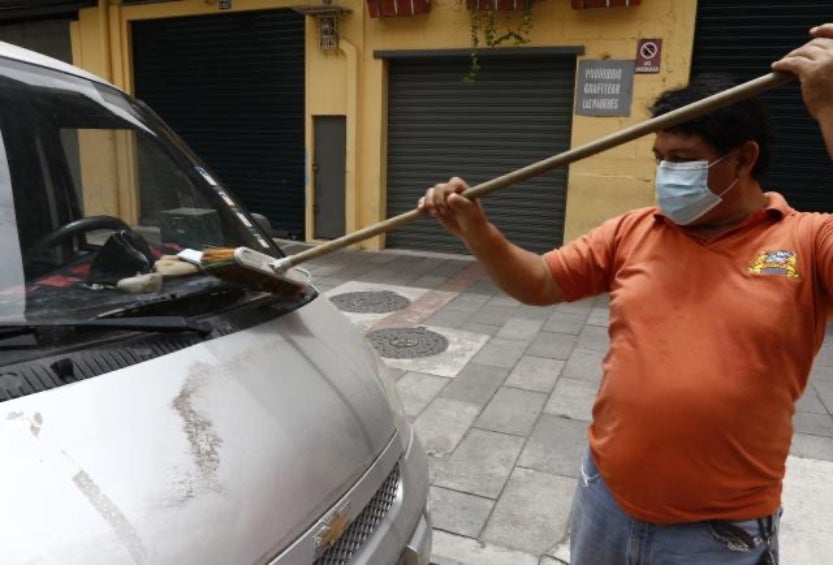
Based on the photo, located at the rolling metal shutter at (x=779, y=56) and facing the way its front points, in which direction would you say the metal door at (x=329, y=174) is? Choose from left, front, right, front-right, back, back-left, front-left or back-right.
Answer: right

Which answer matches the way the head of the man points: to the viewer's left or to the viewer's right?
to the viewer's left

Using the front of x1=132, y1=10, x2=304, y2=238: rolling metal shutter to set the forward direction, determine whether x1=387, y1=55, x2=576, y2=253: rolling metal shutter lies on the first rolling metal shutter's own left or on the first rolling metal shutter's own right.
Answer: on the first rolling metal shutter's own left

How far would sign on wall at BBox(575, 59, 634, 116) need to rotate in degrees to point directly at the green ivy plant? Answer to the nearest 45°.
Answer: approximately 90° to its right

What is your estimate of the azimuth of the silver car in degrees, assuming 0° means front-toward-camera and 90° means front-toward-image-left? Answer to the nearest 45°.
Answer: approximately 315°

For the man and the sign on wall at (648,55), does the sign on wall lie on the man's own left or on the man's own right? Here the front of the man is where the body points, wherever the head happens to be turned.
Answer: on the man's own right

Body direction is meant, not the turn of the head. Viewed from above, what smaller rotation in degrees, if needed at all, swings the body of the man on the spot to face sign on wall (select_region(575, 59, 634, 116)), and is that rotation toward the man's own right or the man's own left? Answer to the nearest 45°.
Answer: approximately 135° to the man's own right

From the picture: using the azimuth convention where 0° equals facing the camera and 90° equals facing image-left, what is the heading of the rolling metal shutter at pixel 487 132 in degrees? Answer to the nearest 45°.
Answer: approximately 0°

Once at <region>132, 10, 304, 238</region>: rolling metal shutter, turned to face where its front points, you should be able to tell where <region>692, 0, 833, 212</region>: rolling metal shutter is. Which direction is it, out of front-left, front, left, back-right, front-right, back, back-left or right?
front-left
